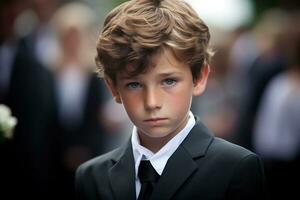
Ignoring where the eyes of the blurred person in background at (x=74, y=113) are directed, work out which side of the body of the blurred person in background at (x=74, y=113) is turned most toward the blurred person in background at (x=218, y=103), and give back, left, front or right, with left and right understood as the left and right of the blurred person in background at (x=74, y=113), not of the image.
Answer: left

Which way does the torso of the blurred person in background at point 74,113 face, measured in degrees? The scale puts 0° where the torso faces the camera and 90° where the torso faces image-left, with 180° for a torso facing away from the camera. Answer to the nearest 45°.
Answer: approximately 0°

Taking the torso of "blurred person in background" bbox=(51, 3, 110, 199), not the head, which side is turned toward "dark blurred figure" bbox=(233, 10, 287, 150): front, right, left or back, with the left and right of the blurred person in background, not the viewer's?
left

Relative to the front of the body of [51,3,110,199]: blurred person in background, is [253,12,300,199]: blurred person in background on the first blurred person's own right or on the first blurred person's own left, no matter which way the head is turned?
on the first blurred person's own left

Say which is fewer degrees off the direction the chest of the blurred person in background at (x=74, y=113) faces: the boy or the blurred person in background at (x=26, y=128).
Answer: the boy

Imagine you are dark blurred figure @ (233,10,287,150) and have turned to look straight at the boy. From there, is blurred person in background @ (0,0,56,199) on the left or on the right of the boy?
right

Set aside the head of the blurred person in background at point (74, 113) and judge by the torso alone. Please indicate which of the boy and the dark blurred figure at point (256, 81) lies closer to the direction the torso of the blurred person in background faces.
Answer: the boy
